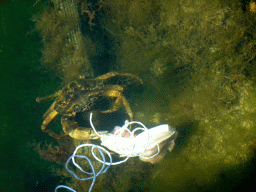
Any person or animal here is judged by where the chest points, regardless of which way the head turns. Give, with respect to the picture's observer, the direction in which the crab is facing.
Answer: facing the viewer and to the right of the viewer
